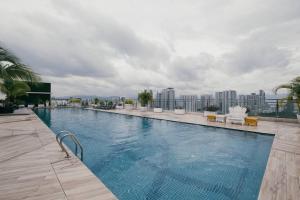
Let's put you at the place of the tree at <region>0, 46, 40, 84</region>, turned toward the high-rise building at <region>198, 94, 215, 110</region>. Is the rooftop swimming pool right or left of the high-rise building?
right

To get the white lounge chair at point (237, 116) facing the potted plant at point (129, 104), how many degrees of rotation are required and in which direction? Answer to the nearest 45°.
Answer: approximately 90° to its right

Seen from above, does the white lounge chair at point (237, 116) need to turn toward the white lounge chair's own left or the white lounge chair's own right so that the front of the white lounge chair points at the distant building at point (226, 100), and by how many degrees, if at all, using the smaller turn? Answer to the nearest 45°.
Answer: approximately 135° to the white lounge chair's own right

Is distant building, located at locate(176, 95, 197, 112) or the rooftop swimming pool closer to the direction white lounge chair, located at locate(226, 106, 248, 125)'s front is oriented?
the rooftop swimming pool

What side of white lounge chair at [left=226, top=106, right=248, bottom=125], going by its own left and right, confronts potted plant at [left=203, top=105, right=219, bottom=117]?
right

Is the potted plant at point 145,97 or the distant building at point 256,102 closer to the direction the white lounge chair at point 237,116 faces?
the potted plant

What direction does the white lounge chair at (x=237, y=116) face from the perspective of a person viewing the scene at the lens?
facing the viewer and to the left of the viewer

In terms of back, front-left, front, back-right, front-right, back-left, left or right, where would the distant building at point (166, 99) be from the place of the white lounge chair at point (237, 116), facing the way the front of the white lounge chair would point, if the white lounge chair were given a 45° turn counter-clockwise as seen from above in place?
back-right

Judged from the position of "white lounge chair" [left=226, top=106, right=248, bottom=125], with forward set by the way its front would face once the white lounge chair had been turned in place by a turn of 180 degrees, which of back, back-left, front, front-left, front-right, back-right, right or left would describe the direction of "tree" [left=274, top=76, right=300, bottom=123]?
front-right

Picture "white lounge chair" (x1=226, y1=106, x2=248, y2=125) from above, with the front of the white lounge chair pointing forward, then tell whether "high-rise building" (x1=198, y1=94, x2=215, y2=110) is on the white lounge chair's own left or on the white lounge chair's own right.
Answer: on the white lounge chair's own right

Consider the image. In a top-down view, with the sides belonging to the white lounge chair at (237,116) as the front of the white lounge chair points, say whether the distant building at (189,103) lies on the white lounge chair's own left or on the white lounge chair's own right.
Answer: on the white lounge chair's own right

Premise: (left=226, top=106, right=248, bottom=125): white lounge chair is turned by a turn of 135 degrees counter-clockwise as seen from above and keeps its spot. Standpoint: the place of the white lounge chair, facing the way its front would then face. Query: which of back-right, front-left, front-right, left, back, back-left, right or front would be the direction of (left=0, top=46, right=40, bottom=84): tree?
back-right

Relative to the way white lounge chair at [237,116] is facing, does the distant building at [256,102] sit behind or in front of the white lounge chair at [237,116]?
behind
